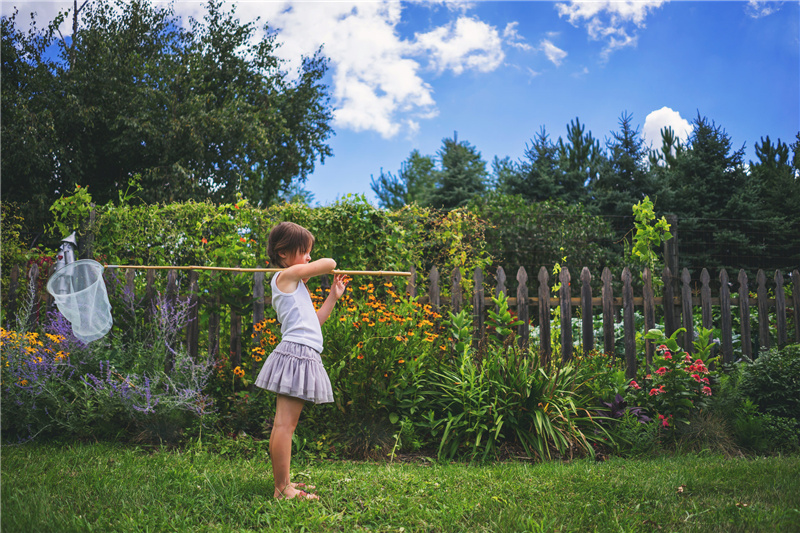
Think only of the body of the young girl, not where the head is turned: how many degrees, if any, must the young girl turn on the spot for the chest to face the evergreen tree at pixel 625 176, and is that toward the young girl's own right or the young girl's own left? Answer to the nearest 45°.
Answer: approximately 45° to the young girl's own left

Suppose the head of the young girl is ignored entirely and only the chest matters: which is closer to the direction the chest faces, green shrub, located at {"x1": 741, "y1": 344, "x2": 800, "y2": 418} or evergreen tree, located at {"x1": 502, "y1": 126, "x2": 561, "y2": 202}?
the green shrub

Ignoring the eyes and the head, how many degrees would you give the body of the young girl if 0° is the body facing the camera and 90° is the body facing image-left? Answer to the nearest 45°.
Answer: approximately 270°

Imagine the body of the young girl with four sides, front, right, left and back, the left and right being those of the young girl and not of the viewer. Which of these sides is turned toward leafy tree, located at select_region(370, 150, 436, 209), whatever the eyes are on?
left

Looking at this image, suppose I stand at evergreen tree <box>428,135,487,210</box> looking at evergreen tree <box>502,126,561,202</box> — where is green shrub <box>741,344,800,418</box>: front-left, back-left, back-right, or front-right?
front-right

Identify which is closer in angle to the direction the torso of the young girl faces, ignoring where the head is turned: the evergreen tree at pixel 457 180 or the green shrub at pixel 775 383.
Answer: the green shrub

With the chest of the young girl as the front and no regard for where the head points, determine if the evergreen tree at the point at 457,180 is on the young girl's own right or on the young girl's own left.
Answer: on the young girl's own left

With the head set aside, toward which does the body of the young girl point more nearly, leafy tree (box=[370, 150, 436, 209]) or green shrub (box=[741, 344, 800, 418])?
the green shrub

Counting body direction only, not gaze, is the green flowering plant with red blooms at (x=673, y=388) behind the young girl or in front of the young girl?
in front

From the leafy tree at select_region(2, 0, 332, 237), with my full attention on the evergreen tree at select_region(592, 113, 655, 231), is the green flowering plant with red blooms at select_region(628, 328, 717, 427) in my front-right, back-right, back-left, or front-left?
front-right

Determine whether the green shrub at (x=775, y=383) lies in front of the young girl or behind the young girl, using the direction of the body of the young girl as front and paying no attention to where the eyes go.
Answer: in front
